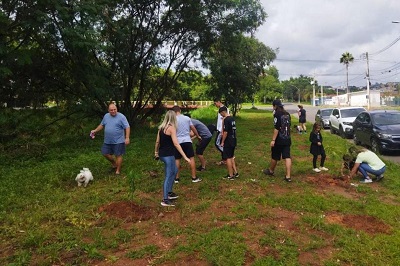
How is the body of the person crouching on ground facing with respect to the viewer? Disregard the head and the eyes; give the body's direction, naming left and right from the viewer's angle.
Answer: facing to the left of the viewer

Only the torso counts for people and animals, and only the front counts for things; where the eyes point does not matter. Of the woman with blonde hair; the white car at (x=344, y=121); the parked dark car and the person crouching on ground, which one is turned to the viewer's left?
the person crouching on ground

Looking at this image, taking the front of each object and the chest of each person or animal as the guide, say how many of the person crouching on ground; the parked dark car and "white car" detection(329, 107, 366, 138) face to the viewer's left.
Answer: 1

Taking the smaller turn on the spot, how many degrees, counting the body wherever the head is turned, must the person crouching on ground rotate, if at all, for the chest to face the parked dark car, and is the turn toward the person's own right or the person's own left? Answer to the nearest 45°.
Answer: approximately 90° to the person's own right

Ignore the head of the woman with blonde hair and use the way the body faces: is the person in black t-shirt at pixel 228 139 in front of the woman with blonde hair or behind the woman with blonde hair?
in front

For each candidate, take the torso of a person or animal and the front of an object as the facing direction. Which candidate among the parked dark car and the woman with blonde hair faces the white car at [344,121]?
the woman with blonde hair

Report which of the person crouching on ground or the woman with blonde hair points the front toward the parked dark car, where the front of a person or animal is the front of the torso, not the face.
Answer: the woman with blonde hair

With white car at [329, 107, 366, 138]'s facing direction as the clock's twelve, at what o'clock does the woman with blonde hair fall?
The woman with blonde hair is roughly at 2 o'clock from the white car.

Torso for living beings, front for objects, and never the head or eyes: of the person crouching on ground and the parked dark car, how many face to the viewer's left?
1

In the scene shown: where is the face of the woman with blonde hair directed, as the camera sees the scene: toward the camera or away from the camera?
away from the camera

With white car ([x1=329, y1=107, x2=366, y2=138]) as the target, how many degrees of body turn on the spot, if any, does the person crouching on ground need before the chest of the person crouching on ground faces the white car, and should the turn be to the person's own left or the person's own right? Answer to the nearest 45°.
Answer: approximately 90° to the person's own right

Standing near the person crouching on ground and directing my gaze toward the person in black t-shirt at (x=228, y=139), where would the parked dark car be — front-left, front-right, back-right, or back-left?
back-right
